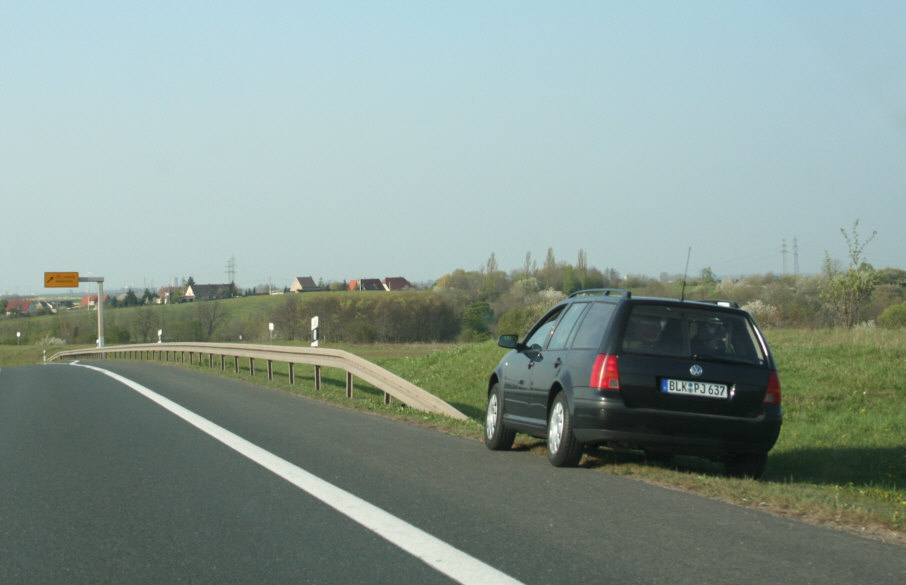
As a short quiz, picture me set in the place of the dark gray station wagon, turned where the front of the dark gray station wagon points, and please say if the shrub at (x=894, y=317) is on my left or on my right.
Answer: on my right

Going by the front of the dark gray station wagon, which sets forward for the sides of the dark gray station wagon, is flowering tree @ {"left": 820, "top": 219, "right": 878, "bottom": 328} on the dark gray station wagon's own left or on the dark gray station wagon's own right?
on the dark gray station wagon's own right

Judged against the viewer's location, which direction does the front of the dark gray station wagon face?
facing away from the viewer and to the left of the viewer

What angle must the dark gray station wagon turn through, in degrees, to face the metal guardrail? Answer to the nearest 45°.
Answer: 0° — it already faces it
